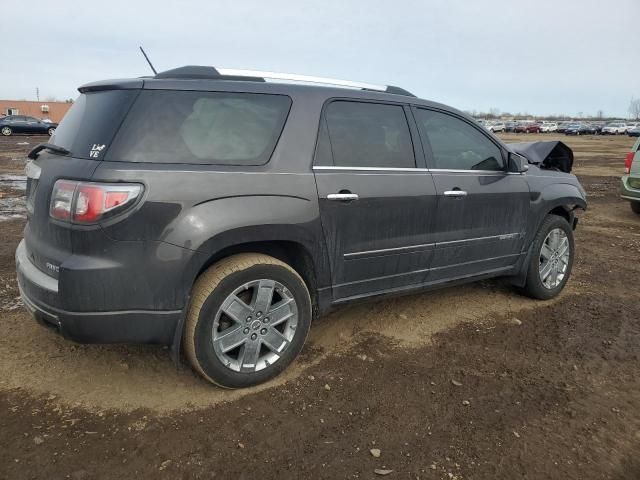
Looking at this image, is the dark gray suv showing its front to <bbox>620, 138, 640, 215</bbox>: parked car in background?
yes

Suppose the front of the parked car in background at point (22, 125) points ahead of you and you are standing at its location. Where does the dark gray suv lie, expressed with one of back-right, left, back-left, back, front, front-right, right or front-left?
right

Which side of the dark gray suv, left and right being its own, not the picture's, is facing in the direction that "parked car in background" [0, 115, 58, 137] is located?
left

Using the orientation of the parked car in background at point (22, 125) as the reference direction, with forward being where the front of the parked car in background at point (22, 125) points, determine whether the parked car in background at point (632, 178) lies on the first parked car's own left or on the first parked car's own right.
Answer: on the first parked car's own right

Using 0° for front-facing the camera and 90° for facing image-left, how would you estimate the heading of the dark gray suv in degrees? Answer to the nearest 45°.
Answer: approximately 225°
